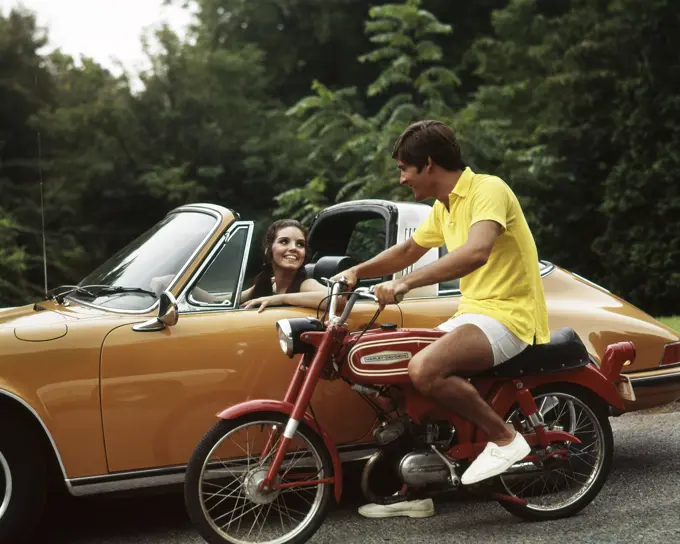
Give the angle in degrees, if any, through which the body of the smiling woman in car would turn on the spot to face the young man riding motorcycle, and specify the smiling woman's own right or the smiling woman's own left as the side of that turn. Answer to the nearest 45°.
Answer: approximately 45° to the smiling woman's own left

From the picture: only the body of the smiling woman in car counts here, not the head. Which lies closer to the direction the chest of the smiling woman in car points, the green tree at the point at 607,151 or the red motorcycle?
the red motorcycle

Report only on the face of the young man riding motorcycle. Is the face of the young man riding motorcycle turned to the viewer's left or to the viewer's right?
to the viewer's left

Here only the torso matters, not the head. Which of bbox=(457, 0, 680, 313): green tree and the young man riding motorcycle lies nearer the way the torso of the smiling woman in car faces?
the young man riding motorcycle

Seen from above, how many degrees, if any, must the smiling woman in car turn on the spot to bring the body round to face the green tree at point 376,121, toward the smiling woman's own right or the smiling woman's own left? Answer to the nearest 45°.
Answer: approximately 180°

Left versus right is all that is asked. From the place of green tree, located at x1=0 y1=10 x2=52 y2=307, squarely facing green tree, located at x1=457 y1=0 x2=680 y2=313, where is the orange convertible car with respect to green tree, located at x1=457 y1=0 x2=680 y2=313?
right

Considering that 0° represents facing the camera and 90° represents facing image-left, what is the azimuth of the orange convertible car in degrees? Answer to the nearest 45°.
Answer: approximately 45°

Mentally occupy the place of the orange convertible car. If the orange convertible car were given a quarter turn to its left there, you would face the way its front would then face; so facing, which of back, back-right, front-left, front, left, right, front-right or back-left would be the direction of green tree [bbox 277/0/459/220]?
back-left

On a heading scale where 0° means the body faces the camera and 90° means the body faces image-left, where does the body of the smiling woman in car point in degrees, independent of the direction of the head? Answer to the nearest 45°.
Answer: approximately 0°
